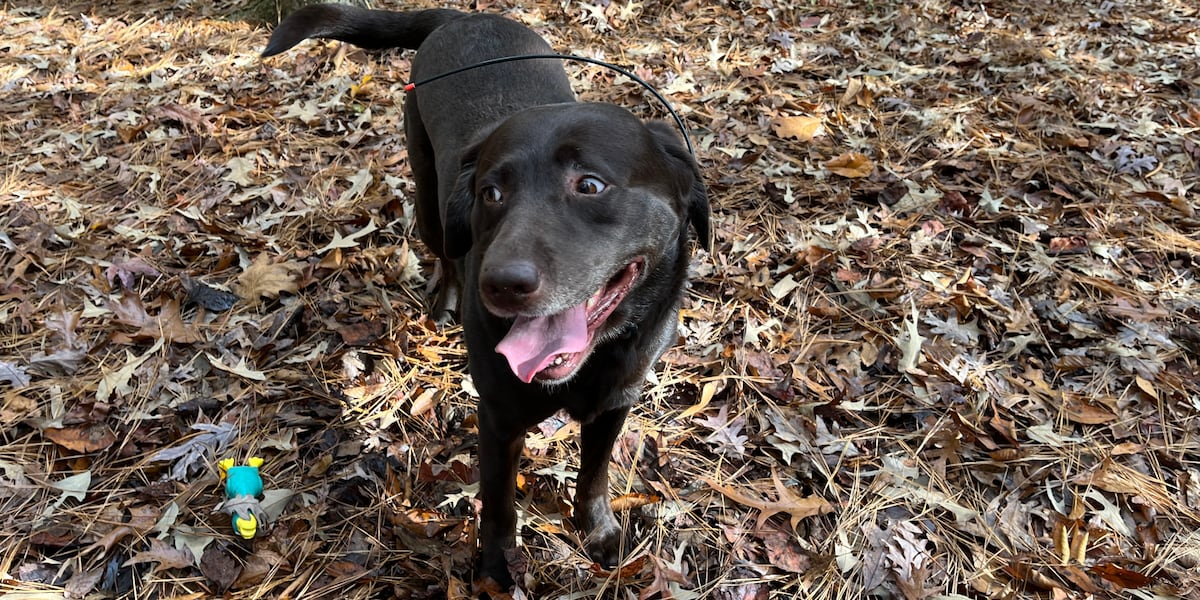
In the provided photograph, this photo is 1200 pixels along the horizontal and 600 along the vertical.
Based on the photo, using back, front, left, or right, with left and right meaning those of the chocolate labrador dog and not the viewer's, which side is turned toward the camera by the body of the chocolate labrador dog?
front

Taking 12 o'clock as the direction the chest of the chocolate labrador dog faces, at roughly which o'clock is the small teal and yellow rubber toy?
The small teal and yellow rubber toy is roughly at 3 o'clock from the chocolate labrador dog.

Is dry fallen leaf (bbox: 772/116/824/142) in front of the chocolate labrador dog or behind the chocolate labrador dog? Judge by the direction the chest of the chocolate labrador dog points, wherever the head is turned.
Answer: behind

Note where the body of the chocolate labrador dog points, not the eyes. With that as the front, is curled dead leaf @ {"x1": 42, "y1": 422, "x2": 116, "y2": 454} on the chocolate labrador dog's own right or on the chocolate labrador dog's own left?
on the chocolate labrador dog's own right

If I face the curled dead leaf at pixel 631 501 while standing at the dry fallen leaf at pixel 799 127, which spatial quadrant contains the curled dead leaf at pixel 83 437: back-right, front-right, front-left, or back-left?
front-right

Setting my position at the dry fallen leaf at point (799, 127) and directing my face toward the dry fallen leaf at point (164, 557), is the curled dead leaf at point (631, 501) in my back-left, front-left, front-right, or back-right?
front-left

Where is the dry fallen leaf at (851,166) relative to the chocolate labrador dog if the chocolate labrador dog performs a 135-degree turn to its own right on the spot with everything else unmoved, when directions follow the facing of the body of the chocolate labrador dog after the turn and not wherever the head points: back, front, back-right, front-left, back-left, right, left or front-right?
right

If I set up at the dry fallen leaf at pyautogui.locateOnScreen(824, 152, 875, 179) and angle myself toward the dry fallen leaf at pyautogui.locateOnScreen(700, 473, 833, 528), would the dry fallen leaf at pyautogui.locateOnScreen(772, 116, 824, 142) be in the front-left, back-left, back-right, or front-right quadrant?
back-right

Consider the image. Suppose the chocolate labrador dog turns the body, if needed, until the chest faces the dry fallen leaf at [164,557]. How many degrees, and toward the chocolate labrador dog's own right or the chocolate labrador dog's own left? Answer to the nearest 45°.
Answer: approximately 90° to the chocolate labrador dog's own right
